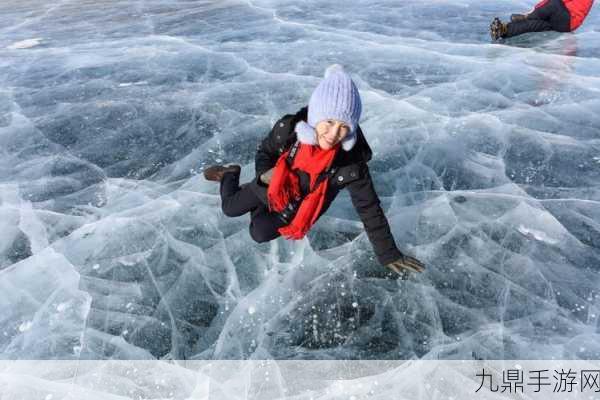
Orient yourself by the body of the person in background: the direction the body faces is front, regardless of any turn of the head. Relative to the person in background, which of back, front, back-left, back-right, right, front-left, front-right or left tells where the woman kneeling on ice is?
left

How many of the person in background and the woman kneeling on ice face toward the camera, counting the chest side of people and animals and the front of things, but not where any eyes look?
1

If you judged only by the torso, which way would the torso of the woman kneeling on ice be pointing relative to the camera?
toward the camera

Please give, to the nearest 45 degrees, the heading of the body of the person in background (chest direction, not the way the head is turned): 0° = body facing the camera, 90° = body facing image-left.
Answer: approximately 90°

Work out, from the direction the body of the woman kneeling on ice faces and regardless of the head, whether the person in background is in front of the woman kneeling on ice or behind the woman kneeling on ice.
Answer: behind
